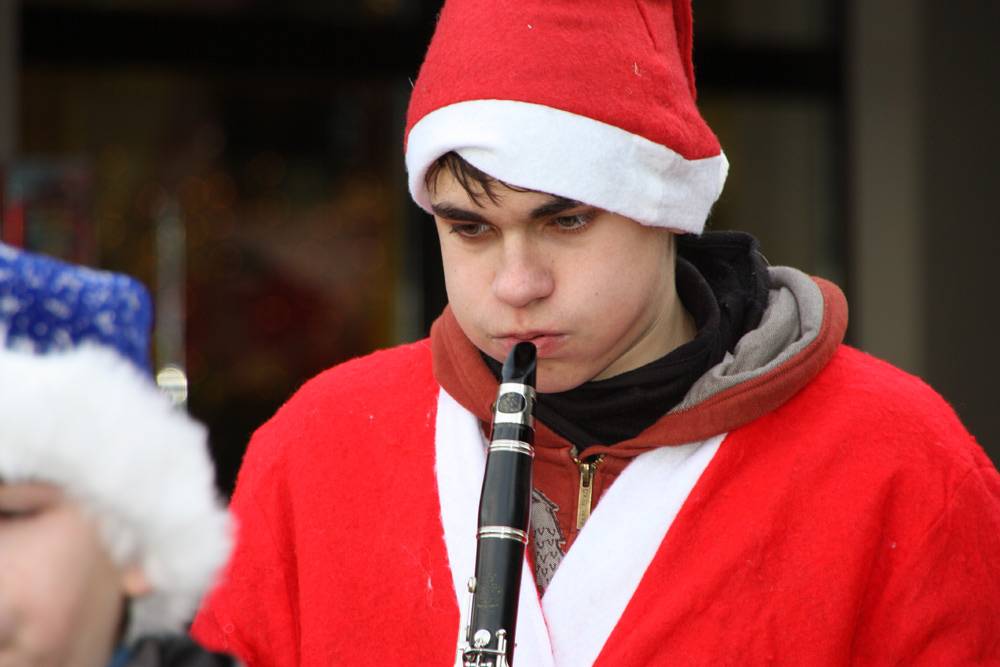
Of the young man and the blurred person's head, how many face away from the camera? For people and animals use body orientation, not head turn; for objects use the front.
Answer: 0

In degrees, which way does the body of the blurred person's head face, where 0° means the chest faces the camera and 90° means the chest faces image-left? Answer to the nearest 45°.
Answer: approximately 45°

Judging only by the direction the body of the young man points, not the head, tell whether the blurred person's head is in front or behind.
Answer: in front

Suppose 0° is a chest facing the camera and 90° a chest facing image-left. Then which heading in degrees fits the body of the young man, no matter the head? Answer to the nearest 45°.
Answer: approximately 45°
